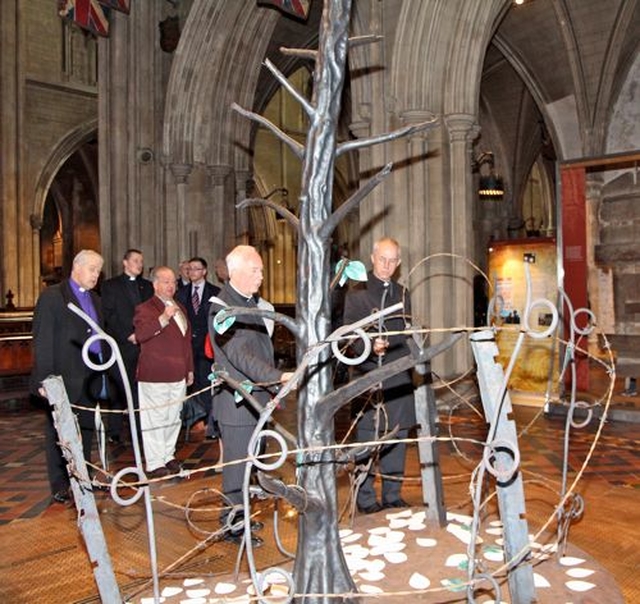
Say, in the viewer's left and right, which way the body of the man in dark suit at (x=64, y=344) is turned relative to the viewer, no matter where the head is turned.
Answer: facing the viewer and to the right of the viewer

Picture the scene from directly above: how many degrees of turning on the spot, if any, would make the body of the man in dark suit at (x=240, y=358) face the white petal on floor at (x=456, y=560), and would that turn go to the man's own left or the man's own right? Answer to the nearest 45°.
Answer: approximately 45° to the man's own right

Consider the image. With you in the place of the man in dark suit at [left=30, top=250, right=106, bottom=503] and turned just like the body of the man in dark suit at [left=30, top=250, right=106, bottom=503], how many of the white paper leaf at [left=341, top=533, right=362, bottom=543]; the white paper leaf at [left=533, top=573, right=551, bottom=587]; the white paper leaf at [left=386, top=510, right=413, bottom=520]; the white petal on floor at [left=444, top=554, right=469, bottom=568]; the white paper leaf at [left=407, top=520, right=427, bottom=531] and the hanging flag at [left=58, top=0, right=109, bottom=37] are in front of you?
5

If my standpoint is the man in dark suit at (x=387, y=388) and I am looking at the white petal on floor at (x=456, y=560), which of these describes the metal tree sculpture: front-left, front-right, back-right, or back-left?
front-right

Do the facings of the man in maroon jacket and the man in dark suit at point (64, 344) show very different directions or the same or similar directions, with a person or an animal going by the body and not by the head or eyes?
same or similar directions

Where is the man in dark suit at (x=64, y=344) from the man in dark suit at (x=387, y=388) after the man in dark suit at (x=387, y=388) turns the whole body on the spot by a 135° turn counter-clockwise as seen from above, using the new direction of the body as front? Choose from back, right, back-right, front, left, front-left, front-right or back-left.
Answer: back-left

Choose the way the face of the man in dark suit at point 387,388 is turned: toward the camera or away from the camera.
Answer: toward the camera

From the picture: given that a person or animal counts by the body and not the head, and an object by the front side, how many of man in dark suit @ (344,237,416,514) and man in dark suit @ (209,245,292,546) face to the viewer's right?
1

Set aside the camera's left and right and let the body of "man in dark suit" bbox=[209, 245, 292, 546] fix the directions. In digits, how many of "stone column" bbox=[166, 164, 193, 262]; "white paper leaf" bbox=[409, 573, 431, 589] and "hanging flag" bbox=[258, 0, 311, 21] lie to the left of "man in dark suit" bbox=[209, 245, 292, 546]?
2

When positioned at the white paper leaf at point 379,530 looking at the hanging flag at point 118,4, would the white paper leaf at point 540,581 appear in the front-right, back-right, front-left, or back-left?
back-right

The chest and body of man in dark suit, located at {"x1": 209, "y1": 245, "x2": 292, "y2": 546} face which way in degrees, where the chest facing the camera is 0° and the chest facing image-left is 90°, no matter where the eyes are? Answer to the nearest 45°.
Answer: approximately 270°

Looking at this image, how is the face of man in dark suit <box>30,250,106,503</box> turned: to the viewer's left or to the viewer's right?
to the viewer's right

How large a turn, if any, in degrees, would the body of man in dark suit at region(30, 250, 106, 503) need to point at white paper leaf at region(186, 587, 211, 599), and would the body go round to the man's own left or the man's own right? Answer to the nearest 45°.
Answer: approximately 45° to the man's own right

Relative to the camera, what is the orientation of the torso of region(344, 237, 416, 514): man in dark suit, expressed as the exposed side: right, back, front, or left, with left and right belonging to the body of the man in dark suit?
front

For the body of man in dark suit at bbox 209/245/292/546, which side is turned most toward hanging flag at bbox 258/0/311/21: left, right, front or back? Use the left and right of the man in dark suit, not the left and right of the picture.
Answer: left

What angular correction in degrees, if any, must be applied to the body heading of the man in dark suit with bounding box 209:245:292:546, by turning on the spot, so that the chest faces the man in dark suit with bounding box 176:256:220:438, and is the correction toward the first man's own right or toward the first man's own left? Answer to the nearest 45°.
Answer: approximately 90° to the first man's own left

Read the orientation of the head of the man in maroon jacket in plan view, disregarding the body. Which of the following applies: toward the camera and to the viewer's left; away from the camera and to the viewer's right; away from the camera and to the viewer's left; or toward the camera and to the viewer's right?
toward the camera and to the viewer's right
